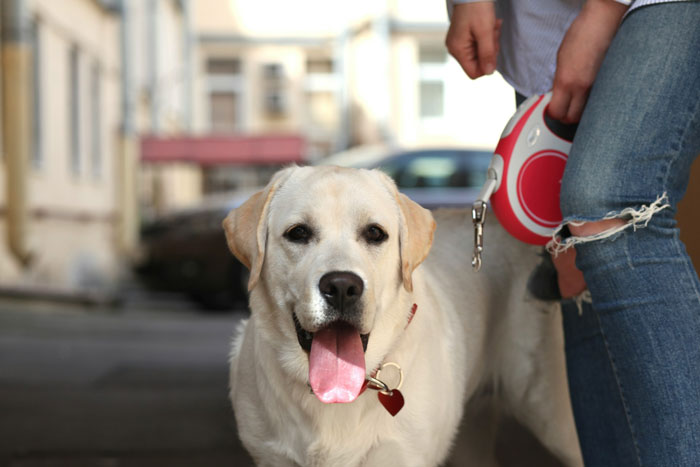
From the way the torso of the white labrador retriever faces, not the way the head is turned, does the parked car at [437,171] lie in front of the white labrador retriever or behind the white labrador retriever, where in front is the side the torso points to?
behind

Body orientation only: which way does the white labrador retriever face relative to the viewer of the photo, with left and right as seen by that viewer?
facing the viewer and to the left of the viewer

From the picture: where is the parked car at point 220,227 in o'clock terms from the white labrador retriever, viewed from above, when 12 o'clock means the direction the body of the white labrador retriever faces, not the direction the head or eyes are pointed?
The parked car is roughly at 4 o'clock from the white labrador retriever.
